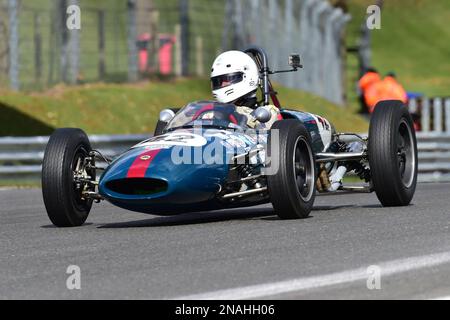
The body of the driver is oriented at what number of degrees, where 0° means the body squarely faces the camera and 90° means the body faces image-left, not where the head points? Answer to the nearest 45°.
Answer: approximately 45°

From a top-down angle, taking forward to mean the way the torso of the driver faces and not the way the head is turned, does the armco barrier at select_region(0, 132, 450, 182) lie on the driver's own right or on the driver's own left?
on the driver's own right

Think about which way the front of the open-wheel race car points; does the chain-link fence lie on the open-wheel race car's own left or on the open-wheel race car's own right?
on the open-wheel race car's own right

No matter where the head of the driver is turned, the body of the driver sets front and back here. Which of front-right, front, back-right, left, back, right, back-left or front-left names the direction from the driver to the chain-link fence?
back-right

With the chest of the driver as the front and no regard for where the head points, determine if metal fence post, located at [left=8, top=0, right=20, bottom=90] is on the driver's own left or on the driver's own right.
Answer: on the driver's own right
